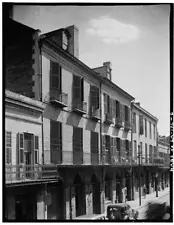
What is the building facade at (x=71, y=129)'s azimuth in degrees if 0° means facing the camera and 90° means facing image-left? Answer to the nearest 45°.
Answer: approximately 315°
